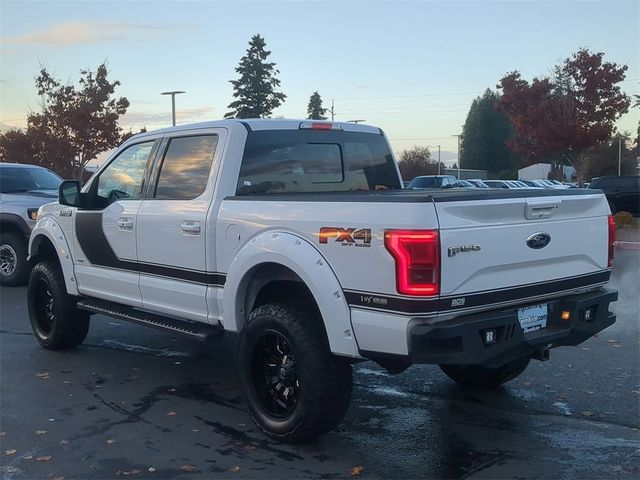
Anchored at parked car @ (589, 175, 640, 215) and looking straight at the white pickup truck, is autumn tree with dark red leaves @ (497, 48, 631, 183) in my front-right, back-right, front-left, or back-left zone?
back-right

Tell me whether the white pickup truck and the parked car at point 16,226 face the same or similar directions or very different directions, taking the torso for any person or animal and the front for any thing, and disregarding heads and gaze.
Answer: very different directions

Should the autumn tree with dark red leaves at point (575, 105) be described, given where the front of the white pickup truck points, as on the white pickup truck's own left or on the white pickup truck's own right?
on the white pickup truck's own right

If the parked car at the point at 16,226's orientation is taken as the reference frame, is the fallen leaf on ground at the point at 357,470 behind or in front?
in front

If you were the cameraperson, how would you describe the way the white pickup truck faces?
facing away from the viewer and to the left of the viewer

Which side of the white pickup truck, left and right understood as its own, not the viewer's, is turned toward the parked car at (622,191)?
right

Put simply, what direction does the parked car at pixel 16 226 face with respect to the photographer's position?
facing the viewer and to the right of the viewer

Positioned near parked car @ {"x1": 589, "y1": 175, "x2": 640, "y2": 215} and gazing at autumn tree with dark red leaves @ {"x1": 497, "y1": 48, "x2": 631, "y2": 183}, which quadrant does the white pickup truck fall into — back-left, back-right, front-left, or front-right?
back-left

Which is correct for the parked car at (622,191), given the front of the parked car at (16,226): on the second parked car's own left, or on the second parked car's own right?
on the second parked car's own left

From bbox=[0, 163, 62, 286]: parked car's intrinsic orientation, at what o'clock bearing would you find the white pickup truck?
The white pickup truck is roughly at 1 o'clock from the parked car.

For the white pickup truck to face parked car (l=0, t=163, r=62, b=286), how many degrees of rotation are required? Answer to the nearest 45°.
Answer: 0° — it already faces it
